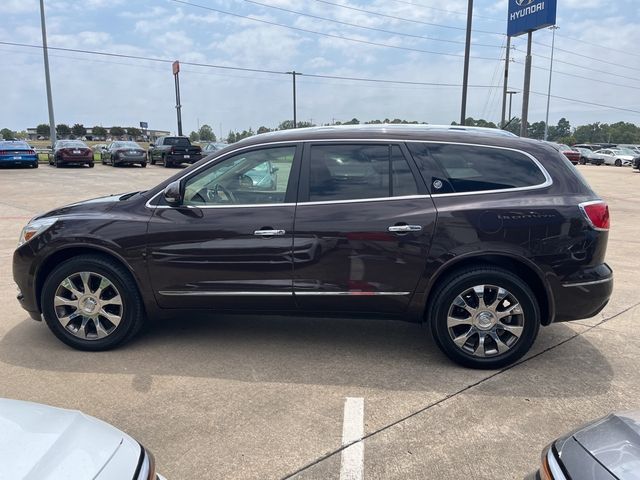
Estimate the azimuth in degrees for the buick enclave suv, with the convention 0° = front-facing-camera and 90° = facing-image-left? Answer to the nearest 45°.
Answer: approximately 90°

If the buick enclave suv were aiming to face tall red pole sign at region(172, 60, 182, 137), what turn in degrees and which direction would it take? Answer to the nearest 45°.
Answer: approximately 90° to its right

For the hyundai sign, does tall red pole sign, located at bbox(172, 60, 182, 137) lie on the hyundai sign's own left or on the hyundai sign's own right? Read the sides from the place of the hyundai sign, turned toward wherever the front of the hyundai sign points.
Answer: on the hyundai sign's own right

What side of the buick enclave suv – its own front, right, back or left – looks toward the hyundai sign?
right

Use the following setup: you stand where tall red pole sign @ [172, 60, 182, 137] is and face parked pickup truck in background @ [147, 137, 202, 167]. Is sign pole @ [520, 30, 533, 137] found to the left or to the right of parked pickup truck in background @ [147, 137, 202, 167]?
left
